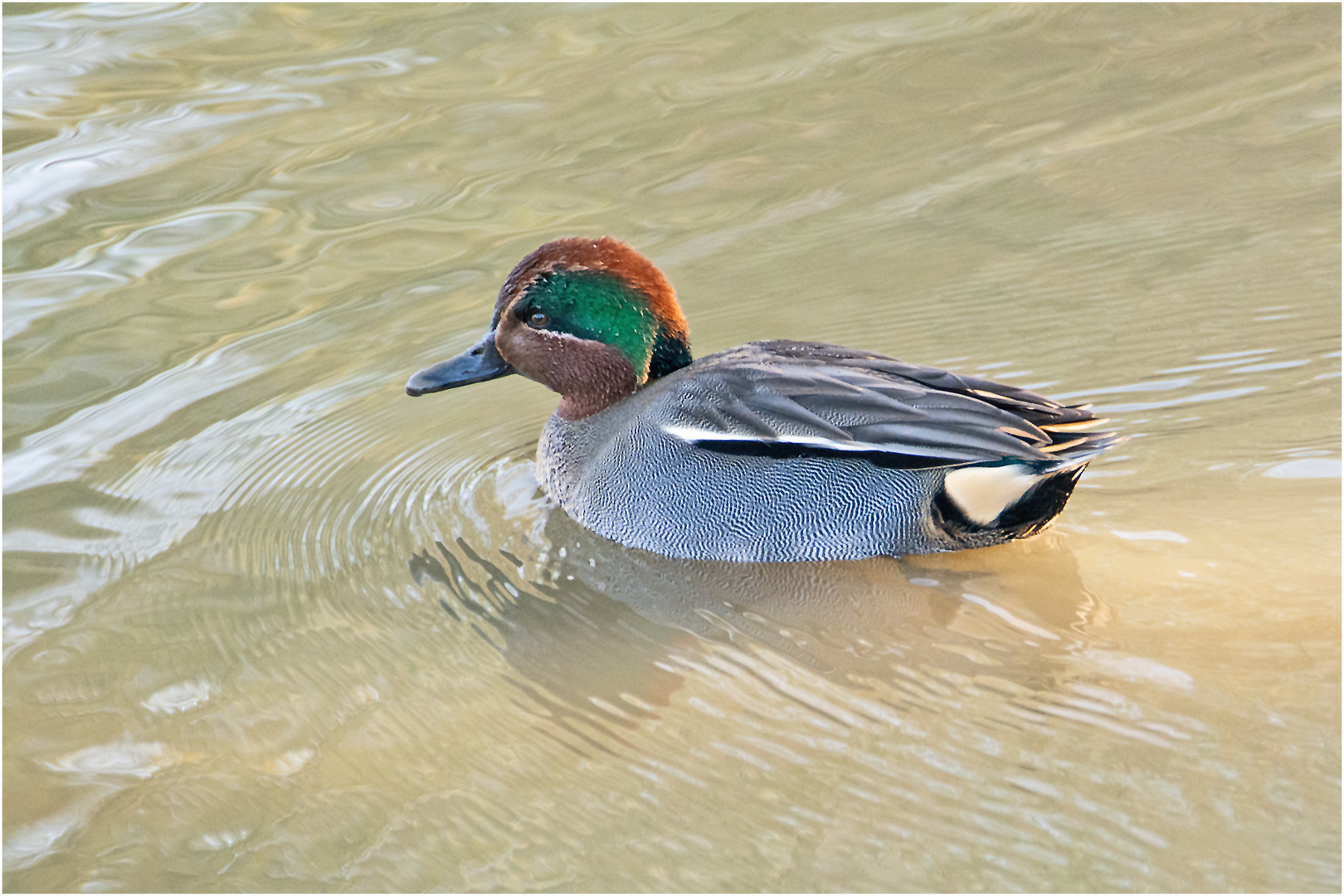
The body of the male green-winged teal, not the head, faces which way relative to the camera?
to the viewer's left
